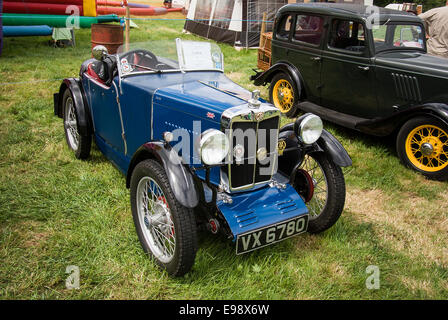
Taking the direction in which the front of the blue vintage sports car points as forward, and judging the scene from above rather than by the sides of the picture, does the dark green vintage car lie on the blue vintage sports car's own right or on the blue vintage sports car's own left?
on the blue vintage sports car's own left

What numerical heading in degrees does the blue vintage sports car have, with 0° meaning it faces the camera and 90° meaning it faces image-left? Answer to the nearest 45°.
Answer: approximately 315°

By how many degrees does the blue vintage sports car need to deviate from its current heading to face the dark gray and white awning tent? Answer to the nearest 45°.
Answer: approximately 135° to its left
